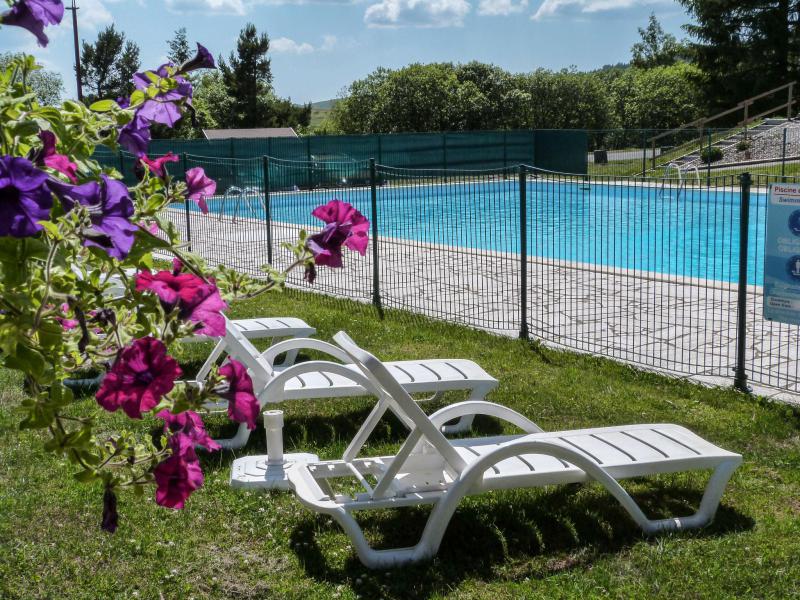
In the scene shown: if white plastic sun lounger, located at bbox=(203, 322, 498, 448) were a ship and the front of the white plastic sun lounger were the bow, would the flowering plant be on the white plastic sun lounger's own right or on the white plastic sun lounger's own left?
on the white plastic sun lounger's own right

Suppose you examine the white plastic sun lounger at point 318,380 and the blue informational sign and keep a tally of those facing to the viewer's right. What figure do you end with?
1

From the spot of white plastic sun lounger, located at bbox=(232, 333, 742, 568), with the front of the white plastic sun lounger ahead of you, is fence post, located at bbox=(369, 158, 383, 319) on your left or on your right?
on your left

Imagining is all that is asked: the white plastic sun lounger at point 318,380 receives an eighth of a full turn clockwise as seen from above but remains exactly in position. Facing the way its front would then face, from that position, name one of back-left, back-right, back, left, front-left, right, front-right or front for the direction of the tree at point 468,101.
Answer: back-left

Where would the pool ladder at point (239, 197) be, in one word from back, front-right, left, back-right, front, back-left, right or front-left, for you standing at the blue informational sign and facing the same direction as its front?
back-right

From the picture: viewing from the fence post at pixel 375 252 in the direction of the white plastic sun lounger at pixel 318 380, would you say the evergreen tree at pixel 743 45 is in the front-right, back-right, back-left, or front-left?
back-left

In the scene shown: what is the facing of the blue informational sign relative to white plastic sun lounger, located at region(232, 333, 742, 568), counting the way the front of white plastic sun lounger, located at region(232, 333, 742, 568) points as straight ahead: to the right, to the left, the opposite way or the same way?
to the right

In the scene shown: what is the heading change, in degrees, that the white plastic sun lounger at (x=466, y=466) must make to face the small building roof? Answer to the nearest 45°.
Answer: approximately 90° to its left

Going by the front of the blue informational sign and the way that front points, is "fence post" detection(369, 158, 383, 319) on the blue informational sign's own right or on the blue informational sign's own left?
on the blue informational sign's own right

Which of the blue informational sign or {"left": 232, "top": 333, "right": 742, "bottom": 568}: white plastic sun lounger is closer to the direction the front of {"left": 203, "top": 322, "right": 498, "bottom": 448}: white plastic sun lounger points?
the blue informational sign

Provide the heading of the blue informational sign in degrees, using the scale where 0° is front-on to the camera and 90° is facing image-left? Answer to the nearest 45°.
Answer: approximately 0°

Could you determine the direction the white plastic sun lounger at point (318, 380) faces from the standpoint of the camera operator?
facing to the right of the viewer

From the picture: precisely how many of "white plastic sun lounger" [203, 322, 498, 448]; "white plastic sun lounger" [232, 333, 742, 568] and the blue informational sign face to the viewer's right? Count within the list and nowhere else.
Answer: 2

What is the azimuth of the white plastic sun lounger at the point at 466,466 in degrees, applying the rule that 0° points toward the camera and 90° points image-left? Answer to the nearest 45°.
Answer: approximately 270°

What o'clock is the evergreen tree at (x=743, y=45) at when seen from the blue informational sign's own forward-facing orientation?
The evergreen tree is roughly at 6 o'clock from the blue informational sign.
